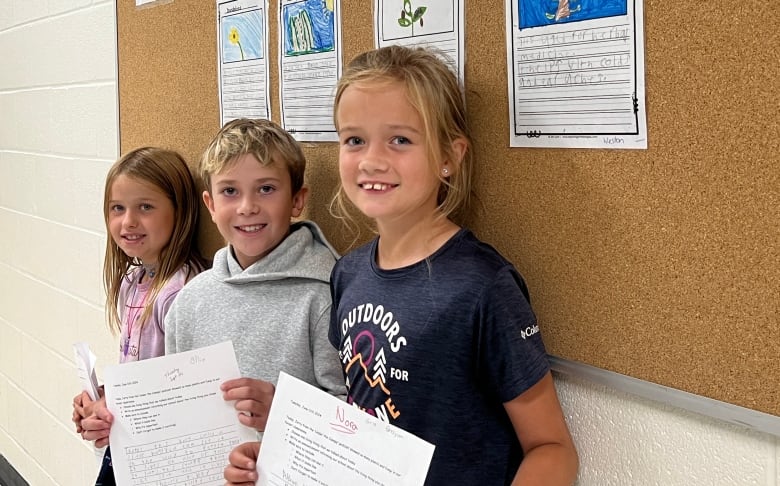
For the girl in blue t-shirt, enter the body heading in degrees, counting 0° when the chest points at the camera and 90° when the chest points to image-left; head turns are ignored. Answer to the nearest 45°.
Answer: approximately 45°

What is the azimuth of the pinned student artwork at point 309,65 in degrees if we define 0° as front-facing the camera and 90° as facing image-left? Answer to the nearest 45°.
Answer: approximately 45°
